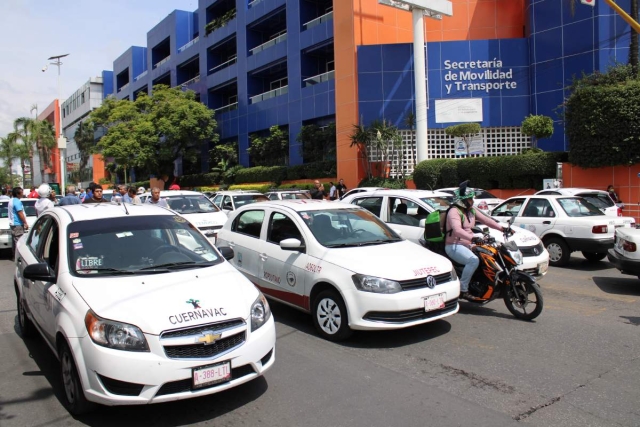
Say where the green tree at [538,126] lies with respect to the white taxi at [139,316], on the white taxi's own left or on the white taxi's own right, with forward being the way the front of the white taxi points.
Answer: on the white taxi's own left

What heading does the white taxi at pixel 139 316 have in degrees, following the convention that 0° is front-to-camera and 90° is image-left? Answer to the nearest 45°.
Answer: approximately 315°

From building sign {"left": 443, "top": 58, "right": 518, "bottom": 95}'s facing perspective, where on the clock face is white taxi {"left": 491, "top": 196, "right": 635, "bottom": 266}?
The white taxi is roughly at 12 o'clock from the building sign.

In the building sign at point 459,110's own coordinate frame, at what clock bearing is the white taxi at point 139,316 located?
The white taxi is roughly at 12 o'clock from the building sign.

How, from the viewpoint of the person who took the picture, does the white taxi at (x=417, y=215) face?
facing the viewer and to the right of the viewer

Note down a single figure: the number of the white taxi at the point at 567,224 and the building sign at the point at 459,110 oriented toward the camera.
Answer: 1

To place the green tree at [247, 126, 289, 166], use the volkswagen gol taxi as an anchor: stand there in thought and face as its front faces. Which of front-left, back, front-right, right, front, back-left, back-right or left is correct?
back-left
